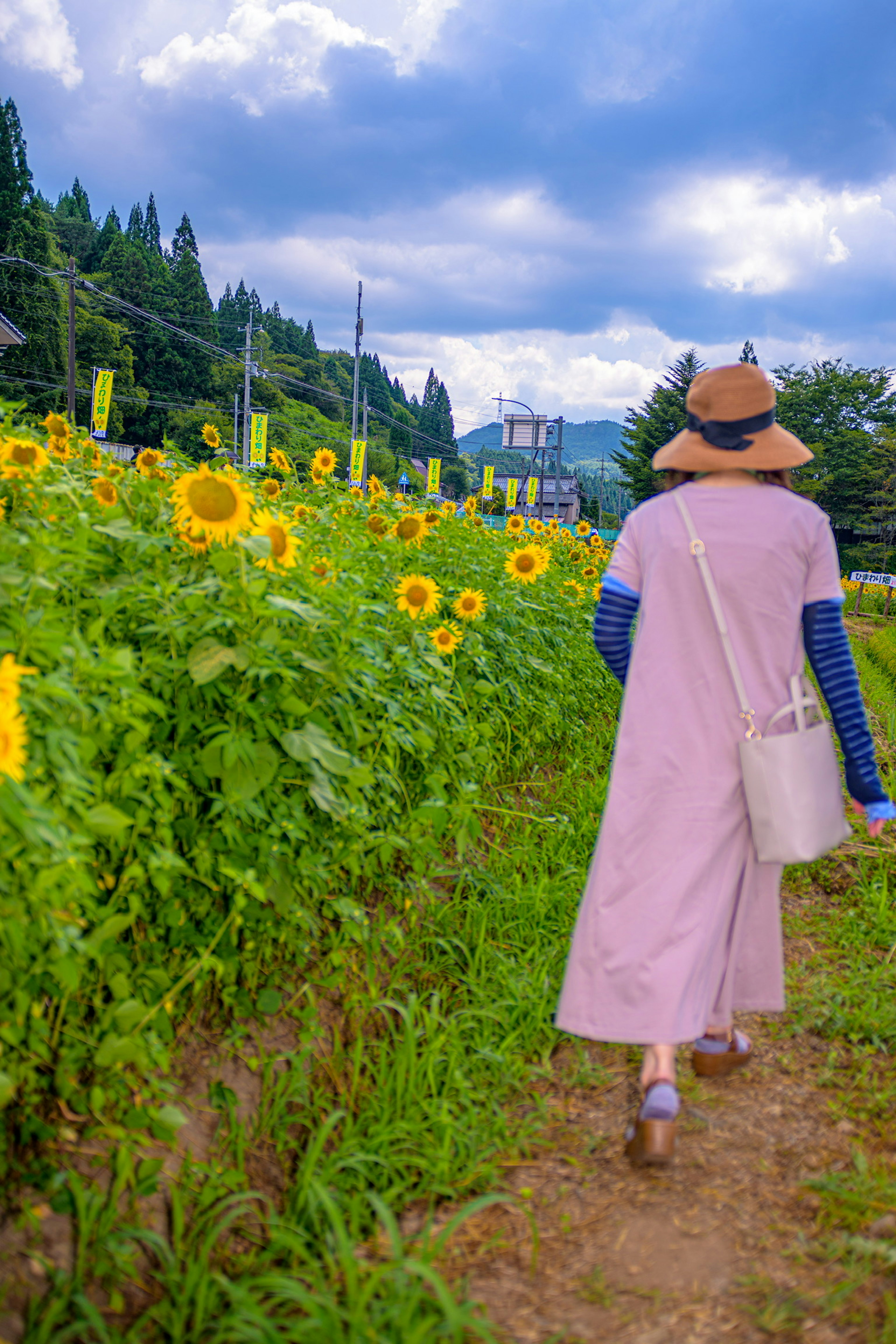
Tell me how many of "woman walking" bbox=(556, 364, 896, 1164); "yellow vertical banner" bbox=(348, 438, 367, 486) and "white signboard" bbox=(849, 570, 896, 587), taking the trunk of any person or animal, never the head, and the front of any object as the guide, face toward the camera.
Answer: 2

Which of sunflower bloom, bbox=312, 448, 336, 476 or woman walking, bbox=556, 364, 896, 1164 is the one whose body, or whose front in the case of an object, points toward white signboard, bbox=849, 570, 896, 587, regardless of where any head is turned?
the woman walking

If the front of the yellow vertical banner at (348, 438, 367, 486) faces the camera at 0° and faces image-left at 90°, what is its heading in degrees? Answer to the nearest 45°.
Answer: approximately 0°

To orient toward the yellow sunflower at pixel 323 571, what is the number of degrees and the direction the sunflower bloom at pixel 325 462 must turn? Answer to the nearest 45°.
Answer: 0° — it already faces it

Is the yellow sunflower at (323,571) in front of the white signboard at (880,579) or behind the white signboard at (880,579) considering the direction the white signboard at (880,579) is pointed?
in front

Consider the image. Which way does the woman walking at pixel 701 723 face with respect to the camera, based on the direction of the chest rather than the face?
away from the camera

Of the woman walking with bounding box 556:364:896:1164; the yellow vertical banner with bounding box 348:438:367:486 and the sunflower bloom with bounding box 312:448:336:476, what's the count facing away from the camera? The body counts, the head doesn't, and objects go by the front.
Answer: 1

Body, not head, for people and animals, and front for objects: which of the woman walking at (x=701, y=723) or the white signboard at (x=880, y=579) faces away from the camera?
the woman walking

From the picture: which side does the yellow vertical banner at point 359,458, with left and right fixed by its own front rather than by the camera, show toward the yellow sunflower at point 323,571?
front

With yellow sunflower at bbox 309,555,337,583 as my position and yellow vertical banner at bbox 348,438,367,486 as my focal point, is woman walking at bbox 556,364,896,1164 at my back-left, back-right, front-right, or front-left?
back-right
